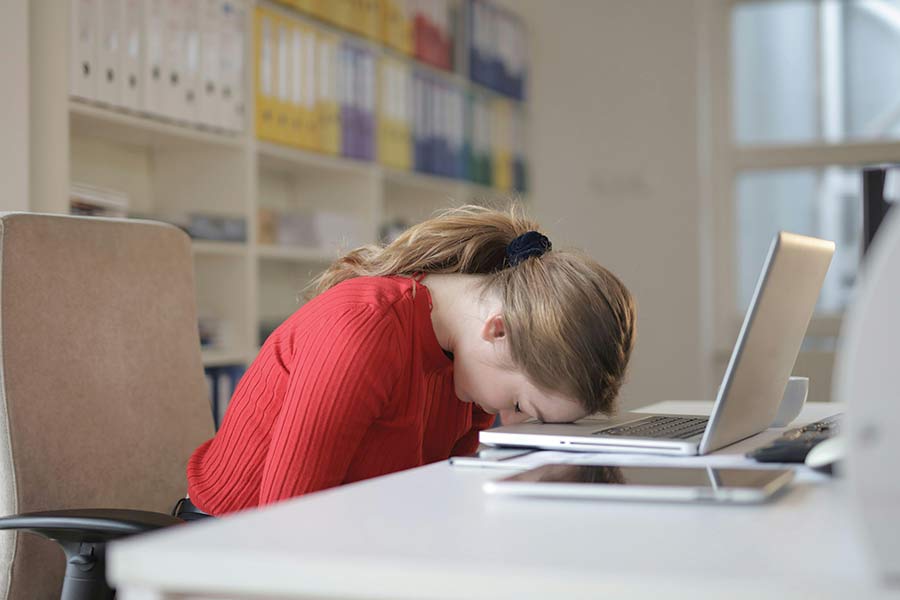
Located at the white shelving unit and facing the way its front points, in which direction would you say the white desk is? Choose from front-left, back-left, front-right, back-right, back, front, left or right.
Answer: front-right

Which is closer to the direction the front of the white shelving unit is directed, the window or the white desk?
the white desk

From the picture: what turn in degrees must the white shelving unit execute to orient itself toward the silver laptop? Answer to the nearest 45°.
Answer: approximately 45° to its right

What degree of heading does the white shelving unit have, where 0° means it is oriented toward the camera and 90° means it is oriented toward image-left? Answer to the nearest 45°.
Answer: approximately 315°

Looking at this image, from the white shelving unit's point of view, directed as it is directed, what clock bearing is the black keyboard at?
The black keyboard is roughly at 1 o'clock from the white shelving unit.

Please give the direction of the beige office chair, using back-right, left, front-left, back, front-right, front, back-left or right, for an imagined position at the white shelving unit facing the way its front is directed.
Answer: front-right
